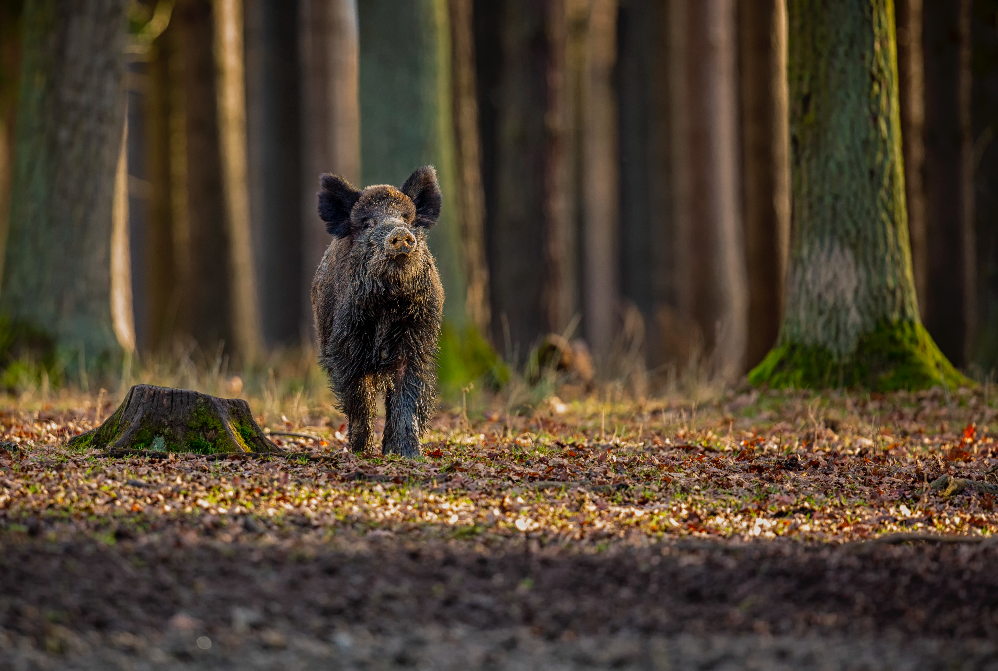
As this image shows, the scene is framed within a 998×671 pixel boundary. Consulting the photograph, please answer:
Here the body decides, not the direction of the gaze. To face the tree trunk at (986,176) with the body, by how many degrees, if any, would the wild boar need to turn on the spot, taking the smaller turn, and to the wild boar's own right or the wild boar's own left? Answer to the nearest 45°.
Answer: approximately 135° to the wild boar's own left

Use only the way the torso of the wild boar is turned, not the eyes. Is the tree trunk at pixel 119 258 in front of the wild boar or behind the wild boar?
behind

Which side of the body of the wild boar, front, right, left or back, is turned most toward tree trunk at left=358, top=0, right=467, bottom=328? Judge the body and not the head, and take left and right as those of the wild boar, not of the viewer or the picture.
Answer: back

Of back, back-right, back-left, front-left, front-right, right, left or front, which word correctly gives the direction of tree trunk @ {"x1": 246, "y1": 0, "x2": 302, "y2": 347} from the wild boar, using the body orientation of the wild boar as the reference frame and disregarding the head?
back

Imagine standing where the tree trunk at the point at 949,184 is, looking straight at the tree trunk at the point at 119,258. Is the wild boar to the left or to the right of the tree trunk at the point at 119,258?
left

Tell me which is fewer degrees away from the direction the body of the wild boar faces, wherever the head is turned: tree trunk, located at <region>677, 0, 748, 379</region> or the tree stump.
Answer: the tree stump

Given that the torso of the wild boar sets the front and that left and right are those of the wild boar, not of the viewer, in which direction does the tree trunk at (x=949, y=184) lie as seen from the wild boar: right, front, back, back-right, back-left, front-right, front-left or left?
back-left

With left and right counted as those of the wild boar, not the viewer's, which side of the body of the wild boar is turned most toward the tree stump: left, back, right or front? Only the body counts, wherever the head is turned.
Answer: right

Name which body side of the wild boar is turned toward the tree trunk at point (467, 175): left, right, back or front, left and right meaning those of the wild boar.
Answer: back

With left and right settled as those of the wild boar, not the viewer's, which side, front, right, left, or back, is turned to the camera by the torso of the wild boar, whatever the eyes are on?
front

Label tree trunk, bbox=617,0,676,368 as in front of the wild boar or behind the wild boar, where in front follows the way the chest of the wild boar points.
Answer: behind

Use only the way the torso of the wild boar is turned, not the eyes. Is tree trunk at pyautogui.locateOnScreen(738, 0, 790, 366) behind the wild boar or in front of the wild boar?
behind
